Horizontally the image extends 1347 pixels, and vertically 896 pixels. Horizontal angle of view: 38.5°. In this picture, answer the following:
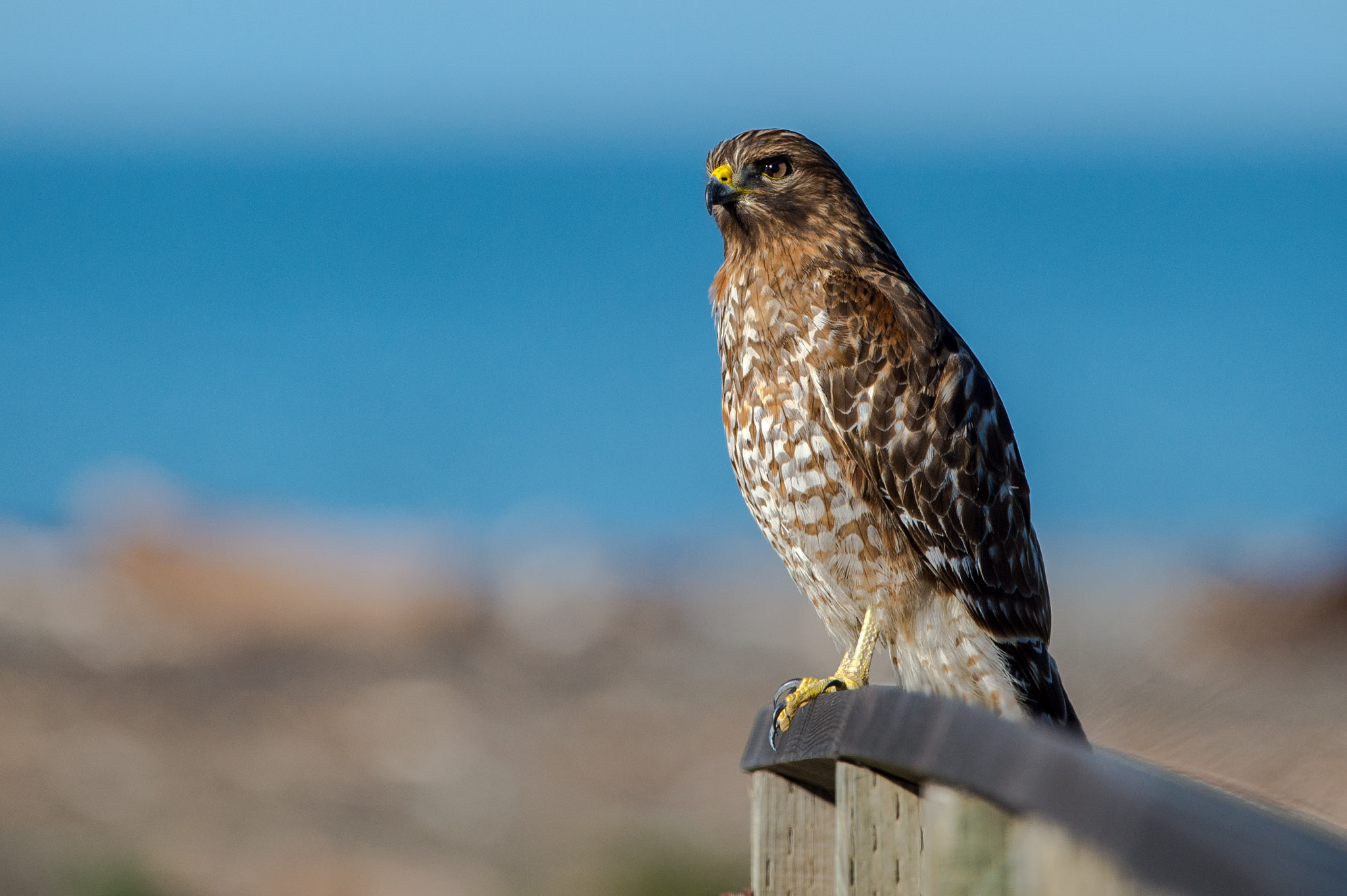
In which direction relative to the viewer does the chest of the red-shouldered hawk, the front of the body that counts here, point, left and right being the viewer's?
facing the viewer and to the left of the viewer
